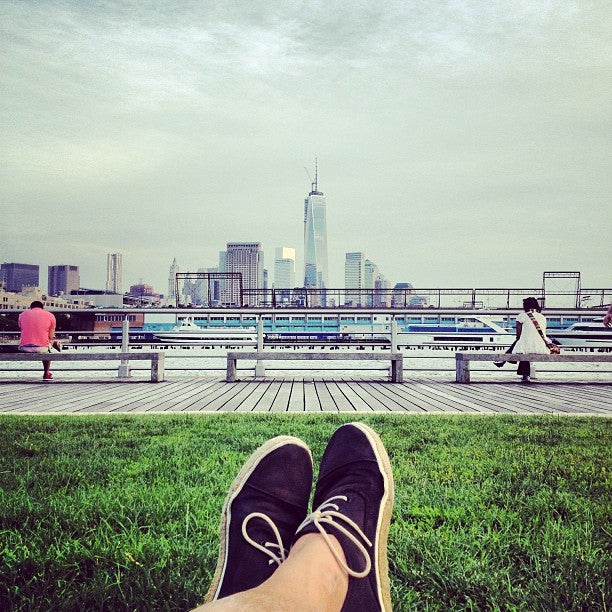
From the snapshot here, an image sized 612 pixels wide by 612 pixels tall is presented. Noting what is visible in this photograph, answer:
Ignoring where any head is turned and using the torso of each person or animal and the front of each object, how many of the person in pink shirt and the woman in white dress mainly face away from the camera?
2

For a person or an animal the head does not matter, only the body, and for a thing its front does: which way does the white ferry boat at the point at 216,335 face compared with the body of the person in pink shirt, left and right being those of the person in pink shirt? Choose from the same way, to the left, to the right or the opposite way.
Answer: to the left

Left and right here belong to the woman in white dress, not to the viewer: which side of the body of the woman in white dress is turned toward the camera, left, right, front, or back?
back

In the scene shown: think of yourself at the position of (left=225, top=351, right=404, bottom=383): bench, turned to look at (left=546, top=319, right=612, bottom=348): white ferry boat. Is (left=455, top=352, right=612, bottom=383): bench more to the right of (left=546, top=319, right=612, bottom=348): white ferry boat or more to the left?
right

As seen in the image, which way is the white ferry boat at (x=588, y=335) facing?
to the viewer's left

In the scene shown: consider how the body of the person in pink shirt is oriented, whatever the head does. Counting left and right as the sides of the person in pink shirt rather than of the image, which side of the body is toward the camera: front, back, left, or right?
back

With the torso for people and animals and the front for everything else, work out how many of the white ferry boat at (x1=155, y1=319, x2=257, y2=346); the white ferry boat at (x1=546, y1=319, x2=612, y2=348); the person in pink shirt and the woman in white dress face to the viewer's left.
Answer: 2

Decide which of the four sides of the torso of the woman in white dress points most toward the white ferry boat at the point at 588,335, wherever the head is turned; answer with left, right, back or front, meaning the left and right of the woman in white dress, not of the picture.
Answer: front

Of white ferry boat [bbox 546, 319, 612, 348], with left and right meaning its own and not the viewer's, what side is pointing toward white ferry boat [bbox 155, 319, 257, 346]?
front

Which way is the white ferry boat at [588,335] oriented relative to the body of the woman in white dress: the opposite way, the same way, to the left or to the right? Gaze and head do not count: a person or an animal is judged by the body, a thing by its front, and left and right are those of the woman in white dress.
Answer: to the left

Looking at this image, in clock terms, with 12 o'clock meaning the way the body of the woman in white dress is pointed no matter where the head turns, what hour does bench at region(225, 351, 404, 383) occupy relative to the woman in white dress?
The bench is roughly at 8 o'clock from the woman in white dress.

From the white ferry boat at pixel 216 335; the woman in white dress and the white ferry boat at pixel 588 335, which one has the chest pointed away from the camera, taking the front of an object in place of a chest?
the woman in white dress

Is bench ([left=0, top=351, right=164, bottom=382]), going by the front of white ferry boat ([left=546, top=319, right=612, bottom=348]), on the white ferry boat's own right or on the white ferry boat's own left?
on the white ferry boat's own left

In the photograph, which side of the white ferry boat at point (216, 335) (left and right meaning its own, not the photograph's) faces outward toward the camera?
left
